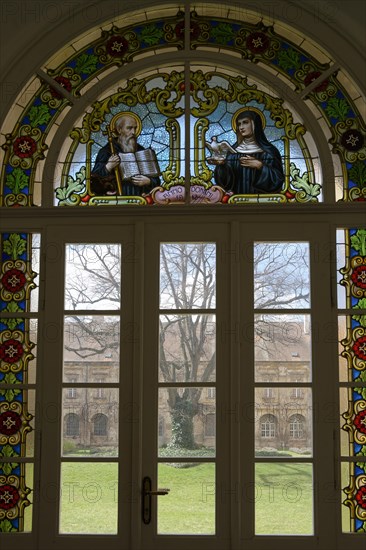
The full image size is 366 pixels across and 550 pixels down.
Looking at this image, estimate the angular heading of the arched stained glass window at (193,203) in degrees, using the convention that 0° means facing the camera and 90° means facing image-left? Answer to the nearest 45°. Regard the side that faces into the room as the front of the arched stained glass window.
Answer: approximately 0°

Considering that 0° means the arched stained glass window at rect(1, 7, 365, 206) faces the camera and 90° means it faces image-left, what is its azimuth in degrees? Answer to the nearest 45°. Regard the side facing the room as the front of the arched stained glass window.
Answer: approximately 0°

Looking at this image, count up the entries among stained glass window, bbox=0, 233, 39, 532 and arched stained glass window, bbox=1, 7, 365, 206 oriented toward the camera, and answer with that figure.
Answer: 2
